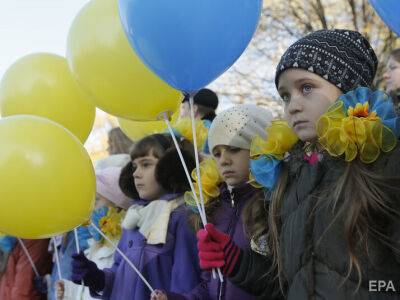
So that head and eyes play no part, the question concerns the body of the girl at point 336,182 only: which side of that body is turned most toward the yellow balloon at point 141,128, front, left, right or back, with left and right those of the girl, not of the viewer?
right

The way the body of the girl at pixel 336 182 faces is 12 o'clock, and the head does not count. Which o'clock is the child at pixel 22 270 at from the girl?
The child is roughly at 3 o'clock from the girl.

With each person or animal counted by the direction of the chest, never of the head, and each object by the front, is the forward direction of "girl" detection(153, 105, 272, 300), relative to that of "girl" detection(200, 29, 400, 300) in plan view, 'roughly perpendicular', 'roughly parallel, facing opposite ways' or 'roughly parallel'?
roughly parallel

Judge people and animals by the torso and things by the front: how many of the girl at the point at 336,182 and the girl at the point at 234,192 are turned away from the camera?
0

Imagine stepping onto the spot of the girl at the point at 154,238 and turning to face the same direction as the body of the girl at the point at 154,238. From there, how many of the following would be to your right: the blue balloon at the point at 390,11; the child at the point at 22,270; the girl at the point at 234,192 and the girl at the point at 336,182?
1

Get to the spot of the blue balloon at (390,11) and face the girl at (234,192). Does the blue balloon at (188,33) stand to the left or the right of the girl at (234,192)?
left

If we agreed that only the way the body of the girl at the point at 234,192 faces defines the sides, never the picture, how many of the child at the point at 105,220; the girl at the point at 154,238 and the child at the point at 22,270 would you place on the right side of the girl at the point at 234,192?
3

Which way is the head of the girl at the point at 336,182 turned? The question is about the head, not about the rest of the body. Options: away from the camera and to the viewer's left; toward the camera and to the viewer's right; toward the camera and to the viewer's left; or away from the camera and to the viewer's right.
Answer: toward the camera and to the viewer's left

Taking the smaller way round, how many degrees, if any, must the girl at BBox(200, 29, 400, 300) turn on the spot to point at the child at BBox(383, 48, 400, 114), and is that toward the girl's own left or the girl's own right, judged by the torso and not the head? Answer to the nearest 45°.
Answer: approximately 135° to the girl's own right

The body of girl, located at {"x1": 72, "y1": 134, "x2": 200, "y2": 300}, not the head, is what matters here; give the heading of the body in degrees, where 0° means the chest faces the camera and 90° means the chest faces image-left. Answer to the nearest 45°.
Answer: approximately 45°

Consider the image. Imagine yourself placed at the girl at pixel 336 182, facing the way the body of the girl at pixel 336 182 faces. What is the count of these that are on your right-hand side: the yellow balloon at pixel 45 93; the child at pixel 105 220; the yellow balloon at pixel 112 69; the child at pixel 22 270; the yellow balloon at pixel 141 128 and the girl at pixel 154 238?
6

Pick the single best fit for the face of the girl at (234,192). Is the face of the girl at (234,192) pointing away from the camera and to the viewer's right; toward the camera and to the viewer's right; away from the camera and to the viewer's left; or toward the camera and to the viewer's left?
toward the camera and to the viewer's left

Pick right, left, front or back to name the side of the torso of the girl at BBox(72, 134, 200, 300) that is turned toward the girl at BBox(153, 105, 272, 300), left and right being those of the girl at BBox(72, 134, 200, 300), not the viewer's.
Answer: left
